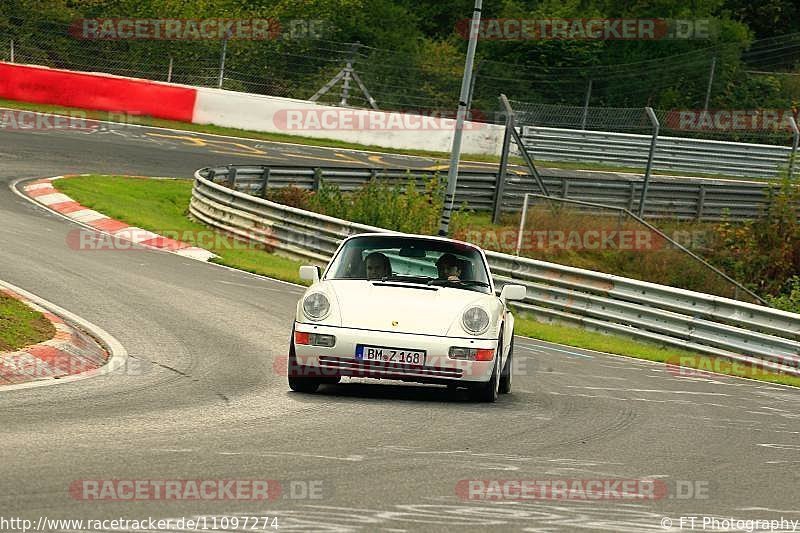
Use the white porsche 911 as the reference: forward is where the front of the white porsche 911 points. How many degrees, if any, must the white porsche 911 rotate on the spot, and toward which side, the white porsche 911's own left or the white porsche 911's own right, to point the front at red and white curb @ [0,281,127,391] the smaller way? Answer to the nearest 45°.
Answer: approximately 90° to the white porsche 911's own right

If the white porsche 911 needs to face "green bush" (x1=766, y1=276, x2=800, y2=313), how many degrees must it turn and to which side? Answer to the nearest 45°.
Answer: approximately 135° to its left

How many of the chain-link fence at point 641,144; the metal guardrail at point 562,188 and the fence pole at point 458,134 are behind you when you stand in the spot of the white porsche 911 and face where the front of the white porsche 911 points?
3

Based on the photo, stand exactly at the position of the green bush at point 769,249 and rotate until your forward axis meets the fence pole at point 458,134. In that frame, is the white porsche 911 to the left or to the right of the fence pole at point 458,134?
left

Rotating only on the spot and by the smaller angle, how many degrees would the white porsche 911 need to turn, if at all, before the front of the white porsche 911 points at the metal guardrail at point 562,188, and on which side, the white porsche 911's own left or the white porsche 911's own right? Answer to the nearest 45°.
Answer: approximately 180°

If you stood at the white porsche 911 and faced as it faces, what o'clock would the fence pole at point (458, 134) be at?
The fence pole is roughly at 6 o'clock from the white porsche 911.

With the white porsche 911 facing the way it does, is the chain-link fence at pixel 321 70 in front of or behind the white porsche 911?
behind
